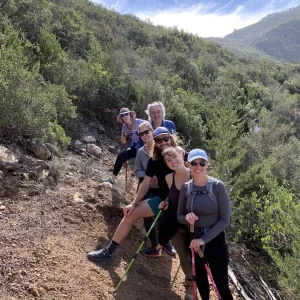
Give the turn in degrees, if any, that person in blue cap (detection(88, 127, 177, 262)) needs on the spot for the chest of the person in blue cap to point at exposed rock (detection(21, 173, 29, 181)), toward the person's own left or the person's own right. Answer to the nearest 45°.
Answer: approximately 90° to the person's own right

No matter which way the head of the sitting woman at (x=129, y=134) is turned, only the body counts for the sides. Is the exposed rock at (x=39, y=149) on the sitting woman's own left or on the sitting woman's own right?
on the sitting woman's own right

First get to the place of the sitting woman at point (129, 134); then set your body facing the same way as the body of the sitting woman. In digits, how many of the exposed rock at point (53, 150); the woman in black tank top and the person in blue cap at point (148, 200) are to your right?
1

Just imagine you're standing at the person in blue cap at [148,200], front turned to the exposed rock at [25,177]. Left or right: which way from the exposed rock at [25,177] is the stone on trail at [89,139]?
right

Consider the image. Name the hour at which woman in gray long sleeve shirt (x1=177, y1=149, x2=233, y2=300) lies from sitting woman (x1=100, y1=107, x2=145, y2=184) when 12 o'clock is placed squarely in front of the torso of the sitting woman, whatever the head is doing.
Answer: The woman in gray long sleeve shirt is roughly at 10 o'clock from the sitting woman.

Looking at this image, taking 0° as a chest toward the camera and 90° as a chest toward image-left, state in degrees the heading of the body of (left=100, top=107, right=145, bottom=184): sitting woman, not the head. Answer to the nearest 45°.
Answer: approximately 45°

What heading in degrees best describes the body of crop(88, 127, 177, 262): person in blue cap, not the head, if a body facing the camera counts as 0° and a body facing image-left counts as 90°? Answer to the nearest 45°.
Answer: approximately 45°

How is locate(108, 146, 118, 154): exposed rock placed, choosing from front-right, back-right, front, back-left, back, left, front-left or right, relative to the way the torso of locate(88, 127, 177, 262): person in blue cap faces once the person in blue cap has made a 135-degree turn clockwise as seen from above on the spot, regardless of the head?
front

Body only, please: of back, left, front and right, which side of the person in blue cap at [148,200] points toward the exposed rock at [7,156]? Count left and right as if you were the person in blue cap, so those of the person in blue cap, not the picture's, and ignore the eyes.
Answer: right

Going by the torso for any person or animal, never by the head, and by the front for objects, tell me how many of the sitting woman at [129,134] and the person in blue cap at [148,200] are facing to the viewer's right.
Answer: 0

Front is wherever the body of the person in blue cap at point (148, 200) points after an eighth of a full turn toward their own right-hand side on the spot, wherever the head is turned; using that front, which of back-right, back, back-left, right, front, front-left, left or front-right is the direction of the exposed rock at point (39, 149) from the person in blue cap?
front-right

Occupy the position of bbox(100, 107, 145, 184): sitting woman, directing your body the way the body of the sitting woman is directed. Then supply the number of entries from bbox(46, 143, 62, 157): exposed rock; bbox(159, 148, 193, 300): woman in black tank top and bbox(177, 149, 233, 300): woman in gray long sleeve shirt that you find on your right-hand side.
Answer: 1
